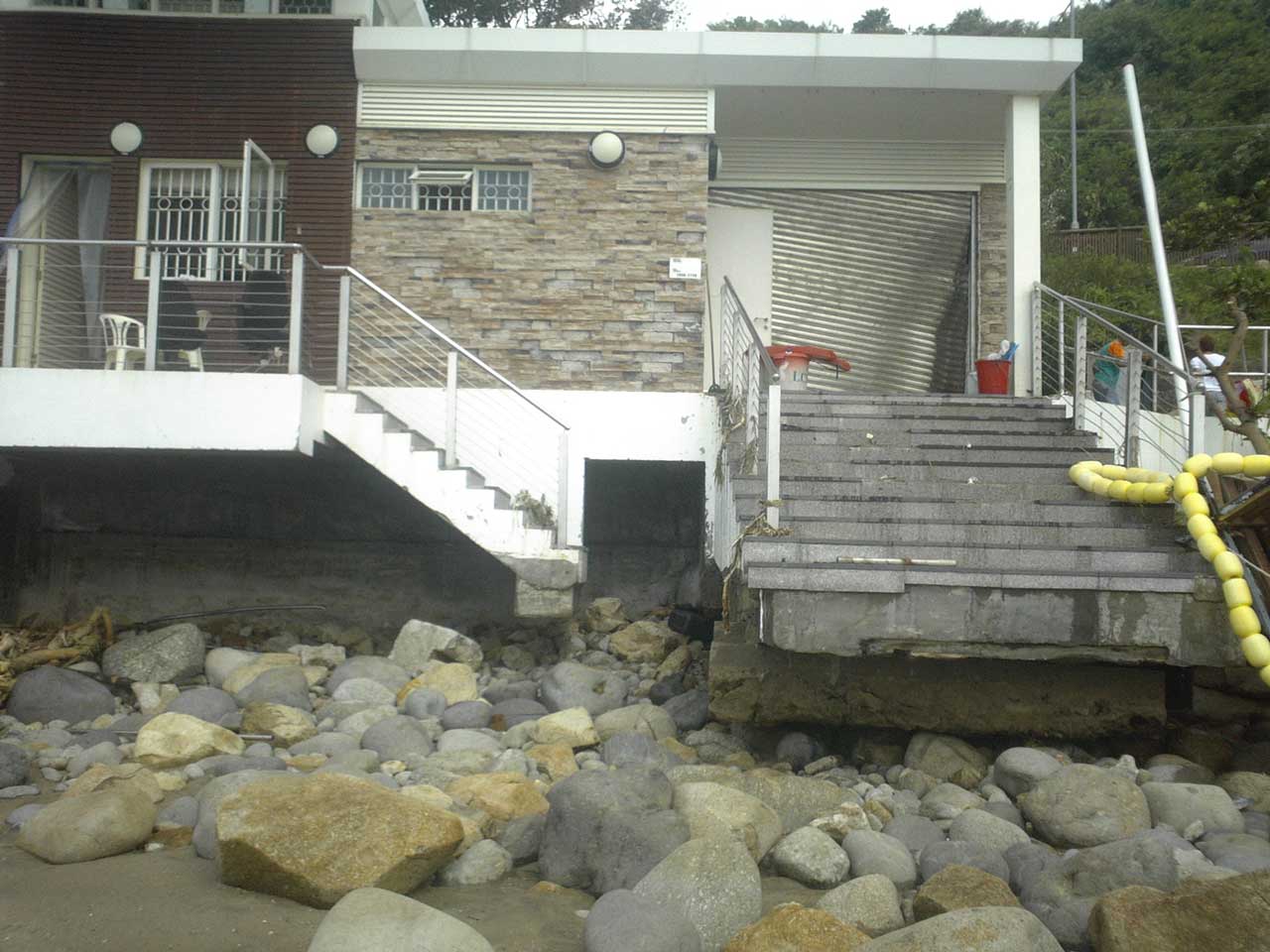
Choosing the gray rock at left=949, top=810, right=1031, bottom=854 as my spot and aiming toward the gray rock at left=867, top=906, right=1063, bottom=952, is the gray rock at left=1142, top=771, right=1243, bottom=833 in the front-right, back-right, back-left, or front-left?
back-left

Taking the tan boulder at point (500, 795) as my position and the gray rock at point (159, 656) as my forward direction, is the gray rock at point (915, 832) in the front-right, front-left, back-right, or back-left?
back-right

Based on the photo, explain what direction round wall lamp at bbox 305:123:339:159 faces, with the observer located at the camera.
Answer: facing the viewer

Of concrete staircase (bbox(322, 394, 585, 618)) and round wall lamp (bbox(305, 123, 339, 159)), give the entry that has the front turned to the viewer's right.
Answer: the concrete staircase

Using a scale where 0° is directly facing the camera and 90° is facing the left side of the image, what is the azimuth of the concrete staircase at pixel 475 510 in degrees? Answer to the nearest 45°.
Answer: approximately 270°

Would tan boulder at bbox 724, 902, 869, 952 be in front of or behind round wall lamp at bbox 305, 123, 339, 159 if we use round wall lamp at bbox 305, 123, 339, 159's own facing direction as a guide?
in front

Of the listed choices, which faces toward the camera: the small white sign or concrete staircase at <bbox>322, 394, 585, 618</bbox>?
the small white sign

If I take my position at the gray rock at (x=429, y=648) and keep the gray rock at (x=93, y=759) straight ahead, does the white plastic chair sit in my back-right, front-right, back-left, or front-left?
back-right

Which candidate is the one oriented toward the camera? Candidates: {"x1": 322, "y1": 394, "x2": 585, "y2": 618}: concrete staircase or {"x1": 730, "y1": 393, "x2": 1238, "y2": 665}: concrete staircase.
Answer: {"x1": 730, "y1": 393, "x2": 1238, "y2": 665}: concrete staircase

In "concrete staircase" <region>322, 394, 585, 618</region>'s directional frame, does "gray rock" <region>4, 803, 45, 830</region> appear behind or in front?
behind

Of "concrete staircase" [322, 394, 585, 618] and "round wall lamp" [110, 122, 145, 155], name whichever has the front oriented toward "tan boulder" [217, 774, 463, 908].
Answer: the round wall lamp

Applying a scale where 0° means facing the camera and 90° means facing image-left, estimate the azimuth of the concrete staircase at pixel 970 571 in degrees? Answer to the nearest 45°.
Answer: approximately 0°
